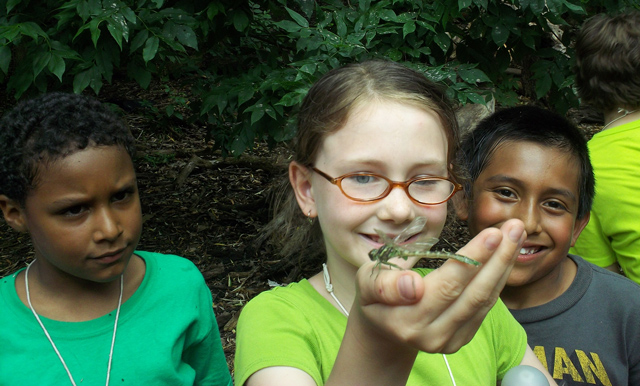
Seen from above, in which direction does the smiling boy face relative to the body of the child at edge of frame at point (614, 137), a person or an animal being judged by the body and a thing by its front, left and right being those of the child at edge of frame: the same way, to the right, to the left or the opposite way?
the opposite way

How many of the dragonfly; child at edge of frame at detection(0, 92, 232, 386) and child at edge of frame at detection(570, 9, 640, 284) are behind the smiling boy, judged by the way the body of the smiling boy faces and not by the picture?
1

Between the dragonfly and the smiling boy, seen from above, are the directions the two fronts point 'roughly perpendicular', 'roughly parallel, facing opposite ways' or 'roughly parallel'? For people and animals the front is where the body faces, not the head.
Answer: roughly perpendicular

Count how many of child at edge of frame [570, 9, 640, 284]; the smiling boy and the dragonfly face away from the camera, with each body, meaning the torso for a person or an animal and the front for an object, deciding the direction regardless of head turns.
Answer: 1

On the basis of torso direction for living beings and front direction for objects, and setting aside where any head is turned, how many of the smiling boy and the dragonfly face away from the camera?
0

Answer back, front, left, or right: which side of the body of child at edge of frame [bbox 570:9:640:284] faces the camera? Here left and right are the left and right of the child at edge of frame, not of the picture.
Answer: back

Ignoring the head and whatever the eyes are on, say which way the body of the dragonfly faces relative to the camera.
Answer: to the viewer's left

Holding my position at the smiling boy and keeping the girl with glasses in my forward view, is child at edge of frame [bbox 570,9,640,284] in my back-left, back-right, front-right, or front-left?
back-right

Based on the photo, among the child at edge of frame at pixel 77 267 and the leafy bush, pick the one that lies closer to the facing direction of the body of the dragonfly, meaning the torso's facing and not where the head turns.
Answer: the child at edge of frame

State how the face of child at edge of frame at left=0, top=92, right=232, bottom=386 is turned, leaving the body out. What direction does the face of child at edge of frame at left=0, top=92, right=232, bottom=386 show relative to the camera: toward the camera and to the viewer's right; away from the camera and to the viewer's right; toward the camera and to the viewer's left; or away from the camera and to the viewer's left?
toward the camera and to the viewer's right

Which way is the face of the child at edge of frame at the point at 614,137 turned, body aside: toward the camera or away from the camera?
away from the camera

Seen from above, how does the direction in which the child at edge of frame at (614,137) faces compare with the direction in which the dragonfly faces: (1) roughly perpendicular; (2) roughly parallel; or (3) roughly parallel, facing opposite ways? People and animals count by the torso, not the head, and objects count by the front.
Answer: roughly perpendicular
